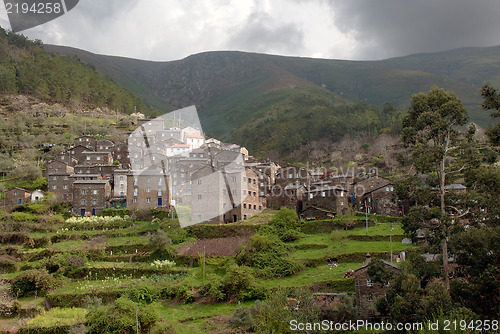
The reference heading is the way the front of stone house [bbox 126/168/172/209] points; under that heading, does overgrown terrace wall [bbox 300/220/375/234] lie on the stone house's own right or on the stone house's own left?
on the stone house's own left

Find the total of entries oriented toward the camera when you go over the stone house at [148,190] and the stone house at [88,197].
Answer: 2

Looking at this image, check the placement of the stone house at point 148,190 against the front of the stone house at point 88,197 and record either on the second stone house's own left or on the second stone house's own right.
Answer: on the second stone house's own left

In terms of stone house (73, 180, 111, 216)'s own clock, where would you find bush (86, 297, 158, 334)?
The bush is roughly at 12 o'clock from the stone house.

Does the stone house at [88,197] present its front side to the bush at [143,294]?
yes

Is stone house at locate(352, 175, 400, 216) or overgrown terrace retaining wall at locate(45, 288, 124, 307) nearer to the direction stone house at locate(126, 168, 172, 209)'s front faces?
the overgrown terrace retaining wall

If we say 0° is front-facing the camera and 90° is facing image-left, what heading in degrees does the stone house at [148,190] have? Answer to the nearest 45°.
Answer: approximately 0°
